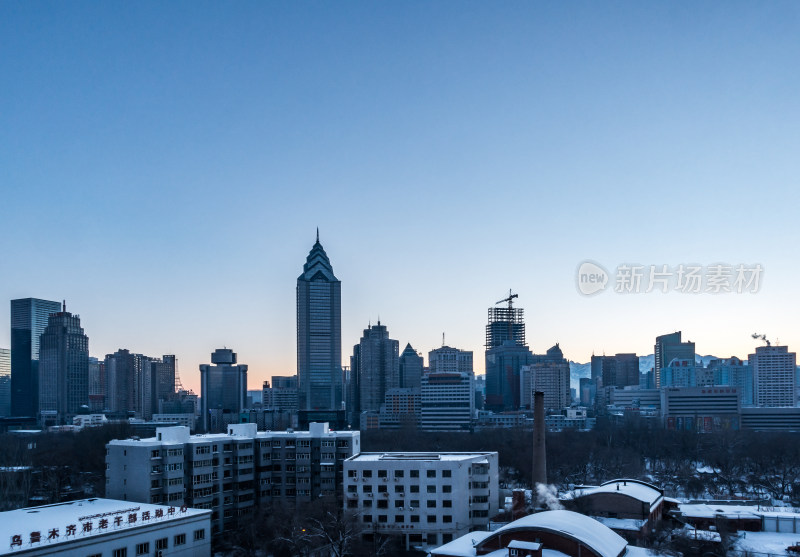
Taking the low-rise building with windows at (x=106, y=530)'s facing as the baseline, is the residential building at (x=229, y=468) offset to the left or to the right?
on its left

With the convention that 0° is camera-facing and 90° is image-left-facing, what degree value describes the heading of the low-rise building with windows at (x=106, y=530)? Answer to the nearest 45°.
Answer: approximately 315°

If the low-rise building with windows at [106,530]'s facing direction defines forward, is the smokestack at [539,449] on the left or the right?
on its left

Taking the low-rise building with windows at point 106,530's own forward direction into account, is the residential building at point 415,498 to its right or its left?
on its left
